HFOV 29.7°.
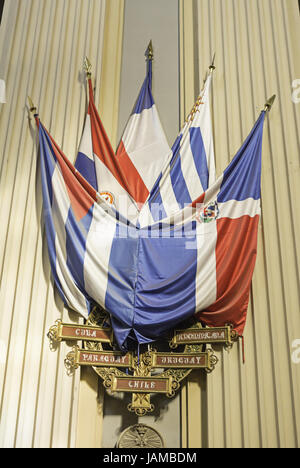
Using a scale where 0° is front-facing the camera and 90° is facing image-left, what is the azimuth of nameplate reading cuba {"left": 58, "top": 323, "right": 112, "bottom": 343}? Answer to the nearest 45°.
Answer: approximately 0°

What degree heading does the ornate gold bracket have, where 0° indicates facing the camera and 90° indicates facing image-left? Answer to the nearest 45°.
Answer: approximately 0°
